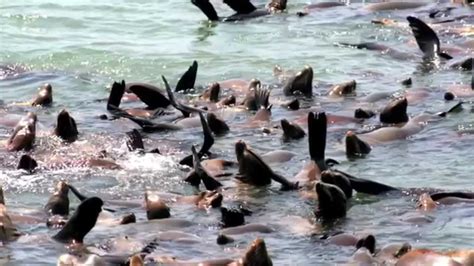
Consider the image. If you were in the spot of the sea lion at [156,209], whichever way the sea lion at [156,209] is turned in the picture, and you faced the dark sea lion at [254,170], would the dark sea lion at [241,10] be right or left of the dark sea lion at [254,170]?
left

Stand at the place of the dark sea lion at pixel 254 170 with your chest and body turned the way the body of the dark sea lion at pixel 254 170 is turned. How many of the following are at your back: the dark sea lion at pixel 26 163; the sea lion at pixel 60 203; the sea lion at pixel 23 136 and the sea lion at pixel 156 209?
0

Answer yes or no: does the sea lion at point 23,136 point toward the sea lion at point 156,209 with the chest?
no

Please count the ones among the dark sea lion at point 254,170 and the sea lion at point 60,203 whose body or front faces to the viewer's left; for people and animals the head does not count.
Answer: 1

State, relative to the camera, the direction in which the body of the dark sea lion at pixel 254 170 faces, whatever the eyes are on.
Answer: to the viewer's left

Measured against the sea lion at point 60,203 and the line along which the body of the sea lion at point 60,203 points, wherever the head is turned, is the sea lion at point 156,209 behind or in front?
in front

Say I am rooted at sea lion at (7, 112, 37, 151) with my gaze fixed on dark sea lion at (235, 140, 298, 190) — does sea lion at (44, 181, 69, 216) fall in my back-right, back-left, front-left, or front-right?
front-right
